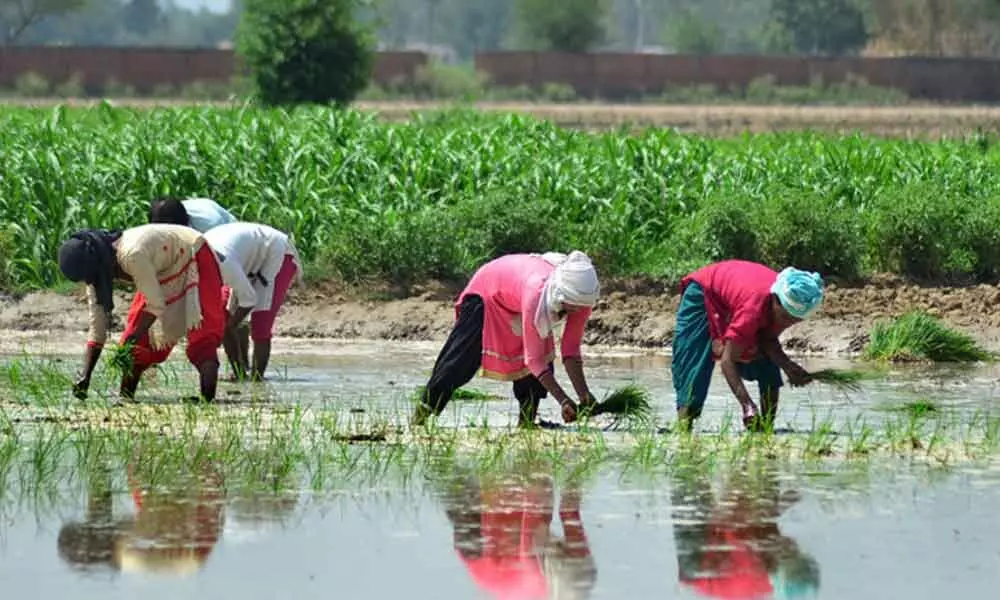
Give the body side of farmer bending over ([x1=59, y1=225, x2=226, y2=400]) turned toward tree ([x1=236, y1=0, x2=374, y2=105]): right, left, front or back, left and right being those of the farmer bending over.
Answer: right

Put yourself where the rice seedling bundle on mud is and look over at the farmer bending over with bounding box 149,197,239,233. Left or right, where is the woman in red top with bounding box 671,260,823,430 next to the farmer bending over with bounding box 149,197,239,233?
left

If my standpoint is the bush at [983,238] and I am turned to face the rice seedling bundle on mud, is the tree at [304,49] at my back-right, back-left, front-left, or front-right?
back-right

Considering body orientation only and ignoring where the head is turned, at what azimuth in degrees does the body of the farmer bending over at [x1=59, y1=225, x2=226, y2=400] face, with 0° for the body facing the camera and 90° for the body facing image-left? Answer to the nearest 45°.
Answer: approximately 90°

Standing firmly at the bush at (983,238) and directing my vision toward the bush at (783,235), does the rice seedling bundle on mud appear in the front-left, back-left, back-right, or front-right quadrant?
front-left

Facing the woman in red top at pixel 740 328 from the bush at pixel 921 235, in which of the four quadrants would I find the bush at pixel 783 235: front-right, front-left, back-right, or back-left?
front-right

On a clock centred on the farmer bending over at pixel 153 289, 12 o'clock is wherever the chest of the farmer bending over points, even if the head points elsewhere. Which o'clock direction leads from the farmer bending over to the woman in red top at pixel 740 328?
The woman in red top is roughly at 7 o'clock from the farmer bending over.

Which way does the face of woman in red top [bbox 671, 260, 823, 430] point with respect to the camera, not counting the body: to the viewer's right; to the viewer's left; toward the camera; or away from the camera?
to the viewer's right

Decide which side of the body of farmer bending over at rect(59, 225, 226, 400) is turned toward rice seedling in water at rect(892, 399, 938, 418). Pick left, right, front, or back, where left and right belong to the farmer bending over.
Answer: back

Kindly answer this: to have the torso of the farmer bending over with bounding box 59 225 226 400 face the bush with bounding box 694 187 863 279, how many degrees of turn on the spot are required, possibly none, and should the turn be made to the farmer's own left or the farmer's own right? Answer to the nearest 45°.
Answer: approximately 135° to the farmer's own right

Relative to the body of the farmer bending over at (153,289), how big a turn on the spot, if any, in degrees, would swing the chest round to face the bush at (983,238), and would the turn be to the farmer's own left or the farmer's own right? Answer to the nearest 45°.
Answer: approximately 135° to the farmer's own right

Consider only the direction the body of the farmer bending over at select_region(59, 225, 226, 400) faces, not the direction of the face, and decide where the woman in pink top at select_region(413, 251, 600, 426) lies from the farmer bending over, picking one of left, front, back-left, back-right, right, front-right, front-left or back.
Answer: back-left
